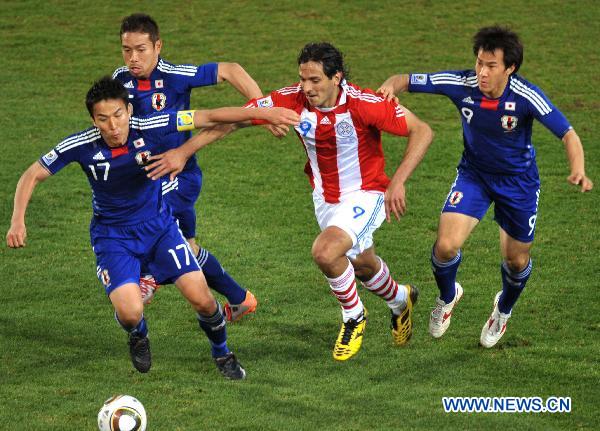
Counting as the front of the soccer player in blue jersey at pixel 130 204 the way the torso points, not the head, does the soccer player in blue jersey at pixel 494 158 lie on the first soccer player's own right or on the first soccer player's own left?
on the first soccer player's own left

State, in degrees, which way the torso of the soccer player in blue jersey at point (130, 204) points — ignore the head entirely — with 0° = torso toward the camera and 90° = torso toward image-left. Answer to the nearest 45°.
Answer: approximately 0°

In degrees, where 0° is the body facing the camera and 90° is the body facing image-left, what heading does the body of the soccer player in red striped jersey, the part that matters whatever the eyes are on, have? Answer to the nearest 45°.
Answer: approximately 45°

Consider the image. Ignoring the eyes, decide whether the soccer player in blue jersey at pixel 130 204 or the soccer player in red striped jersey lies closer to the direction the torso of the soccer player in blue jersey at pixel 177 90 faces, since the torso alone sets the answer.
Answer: the soccer player in blue jersey

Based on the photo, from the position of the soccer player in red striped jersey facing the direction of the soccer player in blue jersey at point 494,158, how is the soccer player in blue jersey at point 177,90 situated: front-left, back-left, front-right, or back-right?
back-left

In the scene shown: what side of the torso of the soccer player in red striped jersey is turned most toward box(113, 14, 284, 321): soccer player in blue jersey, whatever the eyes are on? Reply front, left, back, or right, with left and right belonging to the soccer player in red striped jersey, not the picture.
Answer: right

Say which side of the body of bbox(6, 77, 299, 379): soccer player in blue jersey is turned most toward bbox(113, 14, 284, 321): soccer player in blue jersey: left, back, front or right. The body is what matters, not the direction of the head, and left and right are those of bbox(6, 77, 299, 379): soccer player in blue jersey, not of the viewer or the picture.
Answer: back

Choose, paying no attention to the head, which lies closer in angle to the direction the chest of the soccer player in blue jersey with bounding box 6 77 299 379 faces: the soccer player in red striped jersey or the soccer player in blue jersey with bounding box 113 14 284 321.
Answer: the soccer player in red striped jersey
